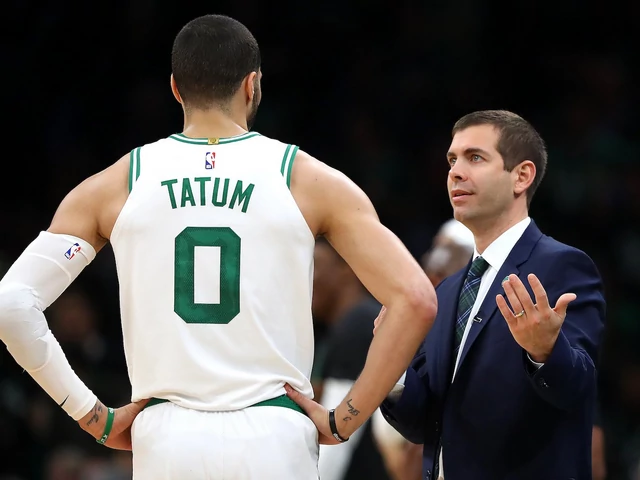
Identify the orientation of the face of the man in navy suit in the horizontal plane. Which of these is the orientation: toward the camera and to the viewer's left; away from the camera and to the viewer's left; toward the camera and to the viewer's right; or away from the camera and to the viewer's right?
toward the camera and to the viewer's left

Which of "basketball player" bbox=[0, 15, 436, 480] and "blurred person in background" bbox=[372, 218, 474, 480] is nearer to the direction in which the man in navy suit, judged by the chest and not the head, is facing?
the basketball player

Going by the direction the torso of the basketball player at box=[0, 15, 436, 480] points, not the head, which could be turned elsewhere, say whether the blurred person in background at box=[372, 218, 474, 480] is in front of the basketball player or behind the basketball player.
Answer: in front

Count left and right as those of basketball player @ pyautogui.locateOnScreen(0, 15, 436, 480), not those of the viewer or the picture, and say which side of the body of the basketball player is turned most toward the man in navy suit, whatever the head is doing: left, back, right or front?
right

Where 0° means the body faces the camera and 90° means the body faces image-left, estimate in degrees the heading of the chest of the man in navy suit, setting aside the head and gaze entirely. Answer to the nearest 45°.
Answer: approximately 45°

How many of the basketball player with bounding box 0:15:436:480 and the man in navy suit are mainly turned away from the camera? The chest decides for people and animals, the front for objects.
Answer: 1

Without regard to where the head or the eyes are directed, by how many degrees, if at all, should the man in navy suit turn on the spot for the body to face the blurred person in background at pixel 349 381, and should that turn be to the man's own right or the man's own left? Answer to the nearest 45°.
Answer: approximately 90° to the man's own right

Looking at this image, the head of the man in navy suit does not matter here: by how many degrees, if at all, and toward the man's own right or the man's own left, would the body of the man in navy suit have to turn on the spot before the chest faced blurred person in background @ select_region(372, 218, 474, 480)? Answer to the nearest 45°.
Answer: approximately 135° to the man's own right

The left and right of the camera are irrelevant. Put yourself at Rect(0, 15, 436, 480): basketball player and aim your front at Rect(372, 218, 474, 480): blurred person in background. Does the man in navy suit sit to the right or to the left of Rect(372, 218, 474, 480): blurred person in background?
right

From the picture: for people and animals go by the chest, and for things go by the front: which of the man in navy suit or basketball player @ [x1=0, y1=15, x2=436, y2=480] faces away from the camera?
the basketball player

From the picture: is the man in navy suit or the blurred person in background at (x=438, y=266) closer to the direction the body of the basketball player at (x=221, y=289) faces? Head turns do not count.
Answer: the blurred person in background

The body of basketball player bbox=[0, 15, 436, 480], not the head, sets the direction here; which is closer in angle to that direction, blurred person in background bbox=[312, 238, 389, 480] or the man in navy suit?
the blurred person in background

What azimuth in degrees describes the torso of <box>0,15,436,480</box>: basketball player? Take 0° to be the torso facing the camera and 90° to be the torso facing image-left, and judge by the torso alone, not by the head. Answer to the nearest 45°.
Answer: approximately 180°
